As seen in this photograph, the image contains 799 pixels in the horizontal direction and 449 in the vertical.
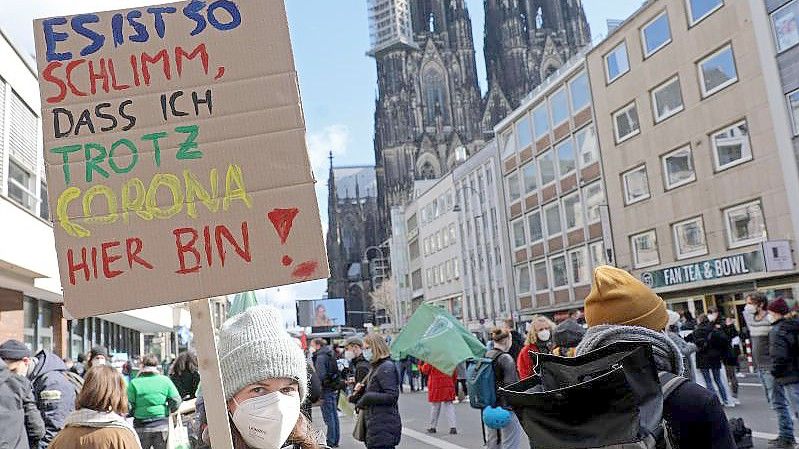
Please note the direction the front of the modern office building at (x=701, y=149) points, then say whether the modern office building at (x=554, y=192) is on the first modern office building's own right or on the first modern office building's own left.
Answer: on the first modern office building's own right

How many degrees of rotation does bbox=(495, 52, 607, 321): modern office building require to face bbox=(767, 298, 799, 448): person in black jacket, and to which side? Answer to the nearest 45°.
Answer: approximately 45° to its left

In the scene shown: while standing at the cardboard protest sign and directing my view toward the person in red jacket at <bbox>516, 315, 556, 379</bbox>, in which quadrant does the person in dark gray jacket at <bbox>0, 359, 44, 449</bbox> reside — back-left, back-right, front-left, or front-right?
front-left

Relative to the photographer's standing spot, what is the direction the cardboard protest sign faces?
facing the viewer

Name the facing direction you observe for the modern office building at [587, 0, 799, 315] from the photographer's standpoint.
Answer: facing the viewer and to the left of the viewer

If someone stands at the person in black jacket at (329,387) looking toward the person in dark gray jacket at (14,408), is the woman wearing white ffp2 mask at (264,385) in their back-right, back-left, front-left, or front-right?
front-left

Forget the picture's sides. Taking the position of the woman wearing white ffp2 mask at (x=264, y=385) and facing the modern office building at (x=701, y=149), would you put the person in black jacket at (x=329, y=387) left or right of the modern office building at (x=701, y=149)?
left

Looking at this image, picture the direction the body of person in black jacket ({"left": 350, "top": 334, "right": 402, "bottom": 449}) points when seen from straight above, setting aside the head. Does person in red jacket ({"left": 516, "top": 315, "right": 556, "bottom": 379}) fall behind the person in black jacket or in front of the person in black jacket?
behind

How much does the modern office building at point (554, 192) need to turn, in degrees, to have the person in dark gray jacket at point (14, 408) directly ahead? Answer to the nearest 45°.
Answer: approximately 45° to its left
